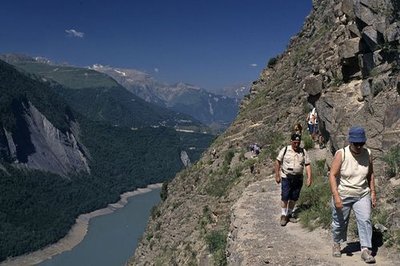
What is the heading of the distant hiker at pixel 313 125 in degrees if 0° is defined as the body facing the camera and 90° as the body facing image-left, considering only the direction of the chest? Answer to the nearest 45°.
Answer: approximately 0°

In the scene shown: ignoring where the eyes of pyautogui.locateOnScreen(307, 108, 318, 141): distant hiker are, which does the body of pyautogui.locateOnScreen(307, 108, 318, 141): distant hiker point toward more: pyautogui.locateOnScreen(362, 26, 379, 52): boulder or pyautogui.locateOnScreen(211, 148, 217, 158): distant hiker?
the boulder

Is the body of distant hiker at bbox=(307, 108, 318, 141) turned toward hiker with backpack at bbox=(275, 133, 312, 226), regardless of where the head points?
yes

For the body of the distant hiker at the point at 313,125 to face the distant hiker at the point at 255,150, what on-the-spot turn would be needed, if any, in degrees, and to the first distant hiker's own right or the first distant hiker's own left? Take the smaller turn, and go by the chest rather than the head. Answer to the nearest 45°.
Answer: approximately 135° to the first distant hiker's own right

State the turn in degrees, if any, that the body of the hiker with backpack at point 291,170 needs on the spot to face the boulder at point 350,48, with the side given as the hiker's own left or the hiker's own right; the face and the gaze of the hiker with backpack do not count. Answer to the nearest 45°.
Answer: approximately 135° to the hiker's own left

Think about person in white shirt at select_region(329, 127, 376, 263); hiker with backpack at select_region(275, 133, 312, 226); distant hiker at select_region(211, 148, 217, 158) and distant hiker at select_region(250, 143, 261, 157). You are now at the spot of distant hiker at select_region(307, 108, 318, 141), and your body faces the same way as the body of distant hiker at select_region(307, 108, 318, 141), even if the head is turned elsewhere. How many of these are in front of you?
2

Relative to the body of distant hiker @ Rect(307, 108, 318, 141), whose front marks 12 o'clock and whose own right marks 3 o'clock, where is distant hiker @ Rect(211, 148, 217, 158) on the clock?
distant hiker @ Rect(211, 148, 217, 158) is roughly at 5 o'clock from distant hiker @ Rect(307, 108, 318, 141).

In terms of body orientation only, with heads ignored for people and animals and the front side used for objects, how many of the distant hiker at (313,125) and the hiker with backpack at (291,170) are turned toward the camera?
2

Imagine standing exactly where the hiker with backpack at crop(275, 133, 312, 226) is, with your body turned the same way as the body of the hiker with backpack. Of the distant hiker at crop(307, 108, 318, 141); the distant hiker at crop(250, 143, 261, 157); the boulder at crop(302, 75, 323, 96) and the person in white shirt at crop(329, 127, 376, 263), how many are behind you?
3

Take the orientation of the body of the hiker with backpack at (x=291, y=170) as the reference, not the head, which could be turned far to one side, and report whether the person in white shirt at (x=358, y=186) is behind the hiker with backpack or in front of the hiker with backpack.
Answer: in front

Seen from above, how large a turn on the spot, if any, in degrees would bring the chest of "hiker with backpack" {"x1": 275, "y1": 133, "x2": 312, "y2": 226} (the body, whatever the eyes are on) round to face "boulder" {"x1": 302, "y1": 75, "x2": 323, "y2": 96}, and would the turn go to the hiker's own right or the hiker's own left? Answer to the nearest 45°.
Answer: approximately 180°
